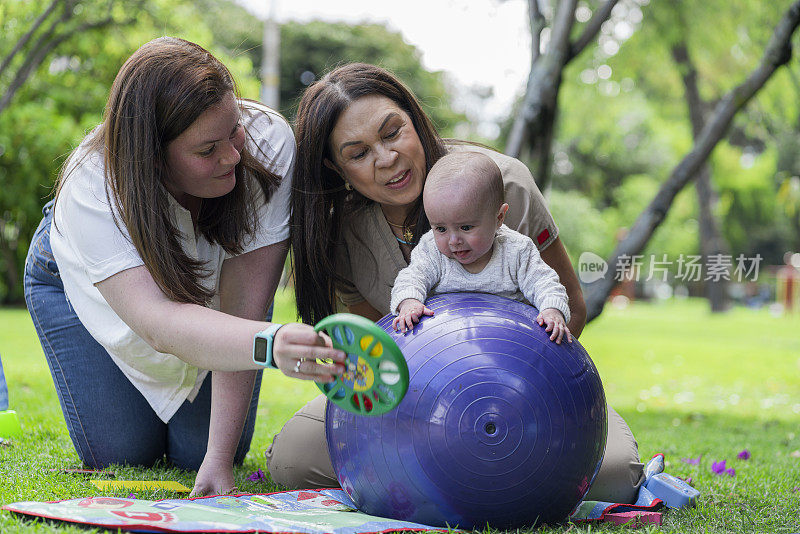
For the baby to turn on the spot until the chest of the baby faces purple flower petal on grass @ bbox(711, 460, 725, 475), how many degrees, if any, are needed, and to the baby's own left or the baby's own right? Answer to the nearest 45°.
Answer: approximately 135° to the baby's own left

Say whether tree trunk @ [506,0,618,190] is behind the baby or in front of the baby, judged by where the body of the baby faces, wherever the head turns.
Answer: behind

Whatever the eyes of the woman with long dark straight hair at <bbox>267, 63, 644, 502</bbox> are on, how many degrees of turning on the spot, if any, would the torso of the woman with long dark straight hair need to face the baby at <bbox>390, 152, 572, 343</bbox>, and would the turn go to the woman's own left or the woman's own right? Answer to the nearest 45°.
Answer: approximately 45° to the woman's own left

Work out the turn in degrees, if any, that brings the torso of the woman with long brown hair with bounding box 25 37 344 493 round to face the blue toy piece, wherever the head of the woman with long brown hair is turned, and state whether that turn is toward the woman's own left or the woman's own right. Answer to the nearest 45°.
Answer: approximately 45° to the woman's own left

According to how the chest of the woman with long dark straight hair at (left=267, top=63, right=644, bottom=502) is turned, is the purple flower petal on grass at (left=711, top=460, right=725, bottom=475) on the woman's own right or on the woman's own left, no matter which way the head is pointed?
on the woman's own left

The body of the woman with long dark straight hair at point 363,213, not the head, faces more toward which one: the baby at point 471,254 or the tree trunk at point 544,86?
the baby

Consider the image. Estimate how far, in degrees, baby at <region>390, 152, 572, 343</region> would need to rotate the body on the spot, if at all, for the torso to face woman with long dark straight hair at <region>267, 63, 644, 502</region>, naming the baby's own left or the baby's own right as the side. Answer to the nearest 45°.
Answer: approximately 135° to the baby's own right

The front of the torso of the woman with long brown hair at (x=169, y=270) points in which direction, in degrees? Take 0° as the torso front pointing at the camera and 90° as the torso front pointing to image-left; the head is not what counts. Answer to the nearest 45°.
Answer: approximately 315°

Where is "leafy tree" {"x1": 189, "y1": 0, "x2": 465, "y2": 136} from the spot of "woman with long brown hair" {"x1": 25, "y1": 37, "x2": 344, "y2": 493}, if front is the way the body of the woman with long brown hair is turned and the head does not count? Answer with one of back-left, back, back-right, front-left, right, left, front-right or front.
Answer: back-left

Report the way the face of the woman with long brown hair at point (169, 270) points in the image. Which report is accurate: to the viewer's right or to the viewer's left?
to the viewer's right

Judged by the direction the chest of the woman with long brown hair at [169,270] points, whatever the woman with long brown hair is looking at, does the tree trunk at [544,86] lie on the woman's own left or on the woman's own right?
on the woman's own left

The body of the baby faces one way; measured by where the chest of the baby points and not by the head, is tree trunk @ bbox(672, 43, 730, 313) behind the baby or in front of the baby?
behind

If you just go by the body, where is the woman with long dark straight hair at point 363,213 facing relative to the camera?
toward the camera

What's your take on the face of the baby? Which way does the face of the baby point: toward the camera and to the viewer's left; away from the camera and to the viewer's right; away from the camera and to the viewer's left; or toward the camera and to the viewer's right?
toward the camera and to the viewer's left

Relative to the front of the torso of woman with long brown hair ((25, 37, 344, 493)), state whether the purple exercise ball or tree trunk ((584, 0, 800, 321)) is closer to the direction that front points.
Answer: the purple exercise ball

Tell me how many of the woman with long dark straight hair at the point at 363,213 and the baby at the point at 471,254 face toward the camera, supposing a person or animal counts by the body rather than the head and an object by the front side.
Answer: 2
